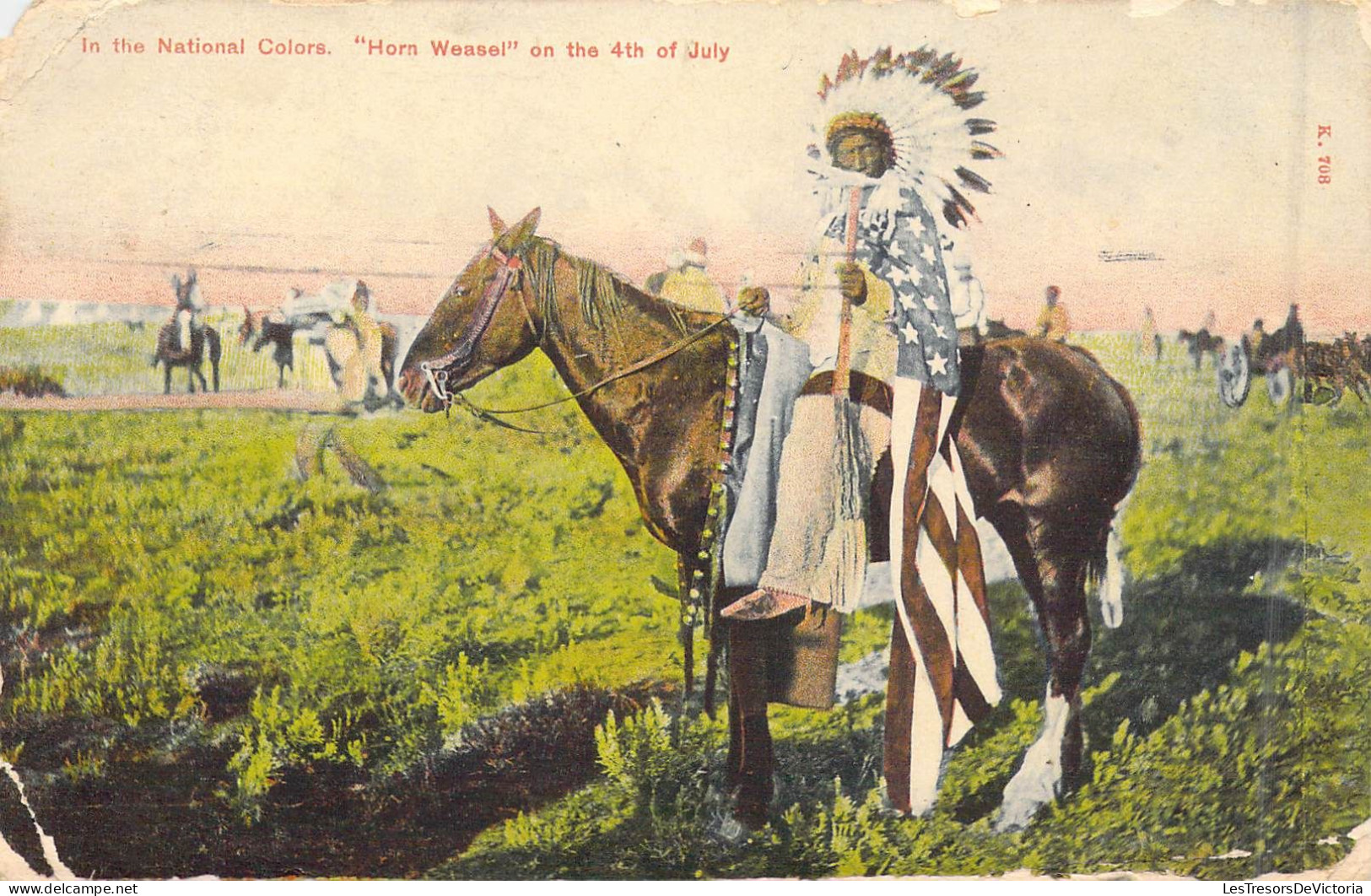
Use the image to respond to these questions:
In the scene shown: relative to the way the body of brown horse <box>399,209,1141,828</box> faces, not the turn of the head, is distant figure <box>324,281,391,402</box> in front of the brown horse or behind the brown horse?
in front

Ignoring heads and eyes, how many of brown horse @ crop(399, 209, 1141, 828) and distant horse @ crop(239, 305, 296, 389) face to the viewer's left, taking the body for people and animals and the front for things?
2

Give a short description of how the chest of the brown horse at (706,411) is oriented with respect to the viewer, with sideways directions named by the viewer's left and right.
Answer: facing to the left of the viewer

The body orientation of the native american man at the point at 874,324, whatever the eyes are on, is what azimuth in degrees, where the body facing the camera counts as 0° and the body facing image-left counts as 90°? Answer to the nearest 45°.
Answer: approximately 45°

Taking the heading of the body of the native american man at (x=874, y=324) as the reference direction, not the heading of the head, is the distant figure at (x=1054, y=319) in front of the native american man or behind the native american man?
behind

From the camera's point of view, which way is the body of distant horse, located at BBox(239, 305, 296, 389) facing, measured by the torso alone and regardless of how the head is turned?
to the viewer's left
